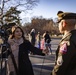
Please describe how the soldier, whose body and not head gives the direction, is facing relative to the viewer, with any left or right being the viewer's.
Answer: facing away from the viewer and to the left of the viewer

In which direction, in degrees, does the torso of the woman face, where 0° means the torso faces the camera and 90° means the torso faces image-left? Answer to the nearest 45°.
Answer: approximately 0°
